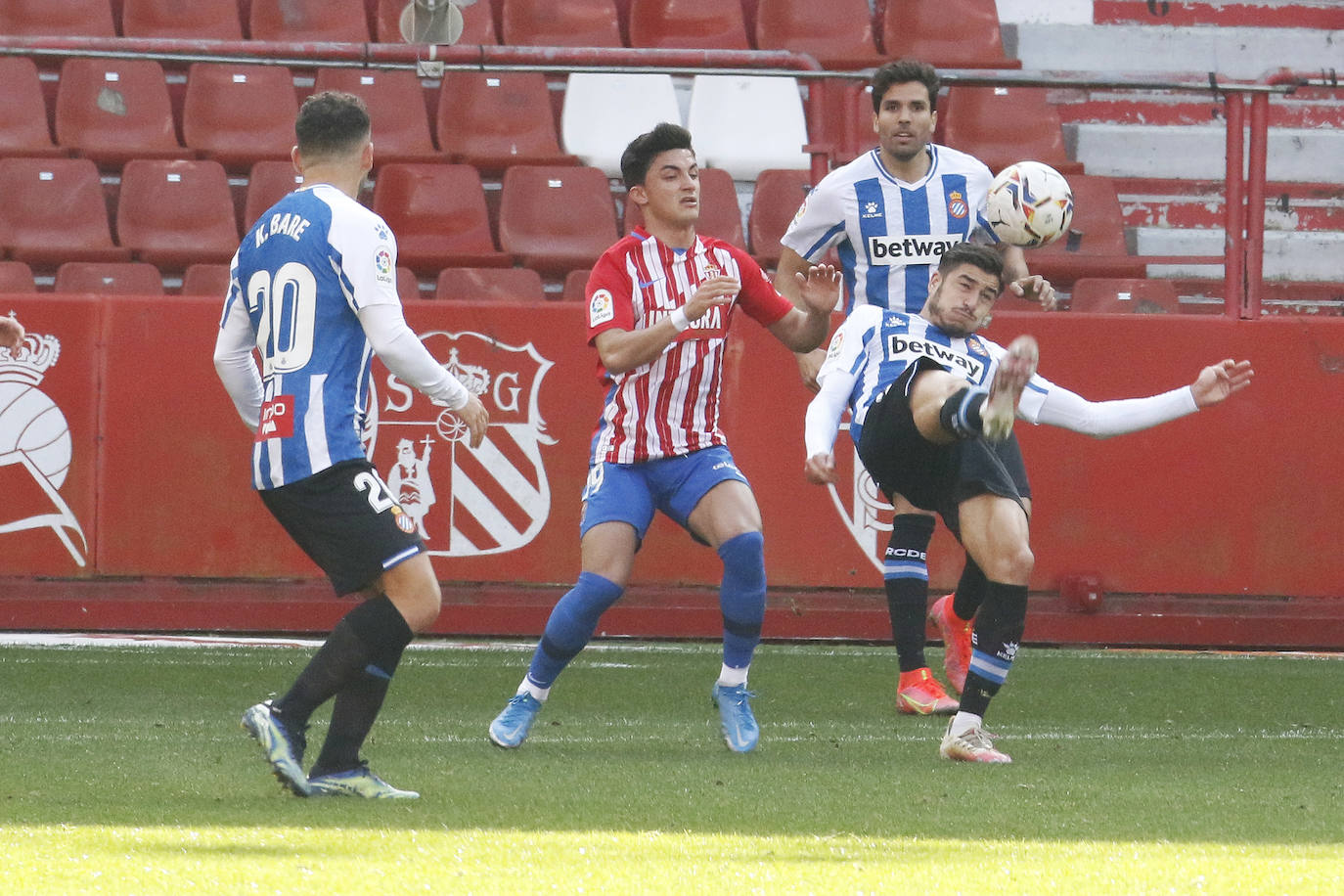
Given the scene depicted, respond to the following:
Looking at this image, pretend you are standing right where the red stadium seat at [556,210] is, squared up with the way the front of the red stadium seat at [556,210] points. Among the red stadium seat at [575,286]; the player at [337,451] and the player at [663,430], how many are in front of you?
3

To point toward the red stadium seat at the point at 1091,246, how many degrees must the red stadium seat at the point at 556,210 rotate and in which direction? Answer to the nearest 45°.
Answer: approximately 90° to its left

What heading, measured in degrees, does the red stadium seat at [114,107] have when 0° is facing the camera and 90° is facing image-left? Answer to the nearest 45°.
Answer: approximately 0°

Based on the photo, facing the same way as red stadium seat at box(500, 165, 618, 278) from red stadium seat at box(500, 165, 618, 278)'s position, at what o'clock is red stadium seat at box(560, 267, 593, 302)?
red stadium seat at box(560, 267, 593, 302) is roughly at 12 o'clock from red stadium seat at box(500, 165, 618, 278).

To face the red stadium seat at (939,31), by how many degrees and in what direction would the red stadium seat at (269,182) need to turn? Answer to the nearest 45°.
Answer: approximately 90° to its left

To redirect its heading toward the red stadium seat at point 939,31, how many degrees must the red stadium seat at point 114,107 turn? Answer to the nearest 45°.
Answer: approximately 90° to its left

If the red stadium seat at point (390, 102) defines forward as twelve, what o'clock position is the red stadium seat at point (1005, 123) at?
the red stadium seat at point (1005, 123) is roughly at 9 o'clock from the red stadium seat at point (390, 102).
